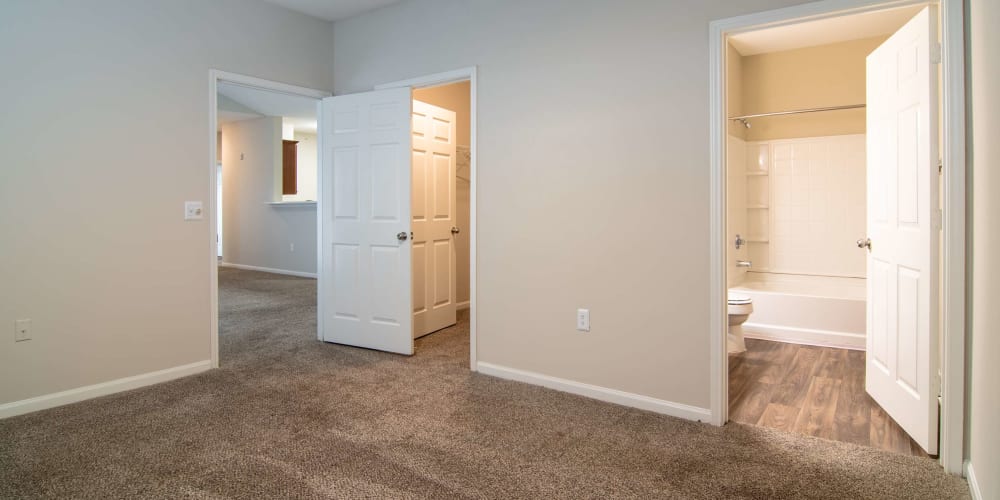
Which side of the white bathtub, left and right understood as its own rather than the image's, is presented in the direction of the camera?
front

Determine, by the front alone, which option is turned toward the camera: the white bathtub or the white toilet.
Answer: the white bathtub

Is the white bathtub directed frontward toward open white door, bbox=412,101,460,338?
no

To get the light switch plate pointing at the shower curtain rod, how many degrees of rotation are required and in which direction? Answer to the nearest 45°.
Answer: approximately 90° to its left

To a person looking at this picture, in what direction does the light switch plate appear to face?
facing the viewer

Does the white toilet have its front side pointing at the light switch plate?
no

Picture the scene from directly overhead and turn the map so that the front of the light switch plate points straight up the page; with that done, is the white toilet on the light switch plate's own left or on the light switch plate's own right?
on the light switch plate's own left

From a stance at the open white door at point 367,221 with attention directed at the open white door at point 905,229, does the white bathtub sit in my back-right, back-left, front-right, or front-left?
front-left
